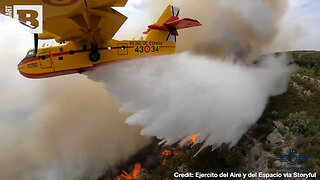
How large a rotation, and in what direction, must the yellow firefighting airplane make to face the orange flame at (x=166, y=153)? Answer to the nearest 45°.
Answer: approximately 135° to its right

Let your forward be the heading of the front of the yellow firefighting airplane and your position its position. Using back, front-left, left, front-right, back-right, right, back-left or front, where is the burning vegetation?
back

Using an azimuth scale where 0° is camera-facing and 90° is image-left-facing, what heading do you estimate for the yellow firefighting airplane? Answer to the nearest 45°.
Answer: approximately 90°
